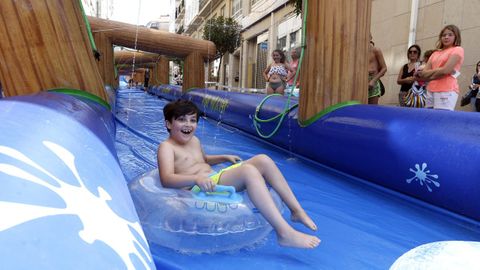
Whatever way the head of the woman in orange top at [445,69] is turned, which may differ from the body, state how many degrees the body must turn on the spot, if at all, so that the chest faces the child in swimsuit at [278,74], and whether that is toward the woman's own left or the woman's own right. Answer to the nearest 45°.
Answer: approximately 90° to the woman's own right

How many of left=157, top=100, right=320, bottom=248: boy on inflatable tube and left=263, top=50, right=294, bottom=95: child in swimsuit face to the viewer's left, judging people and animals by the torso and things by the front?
0

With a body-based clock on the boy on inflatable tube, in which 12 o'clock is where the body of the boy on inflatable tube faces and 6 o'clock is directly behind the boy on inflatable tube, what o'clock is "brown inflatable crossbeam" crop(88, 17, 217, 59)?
The brown inflatable crossbeam is roughly at 7 o'clock from the boy on inflatable tube.

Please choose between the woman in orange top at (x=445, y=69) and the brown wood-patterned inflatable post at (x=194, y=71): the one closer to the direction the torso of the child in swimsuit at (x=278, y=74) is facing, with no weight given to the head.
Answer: the woman in orange top

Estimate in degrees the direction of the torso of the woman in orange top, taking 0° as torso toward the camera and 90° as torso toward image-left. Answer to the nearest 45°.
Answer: approximately 45°

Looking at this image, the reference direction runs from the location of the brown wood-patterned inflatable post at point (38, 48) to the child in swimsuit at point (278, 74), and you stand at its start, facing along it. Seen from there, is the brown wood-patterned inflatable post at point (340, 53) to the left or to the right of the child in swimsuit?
right

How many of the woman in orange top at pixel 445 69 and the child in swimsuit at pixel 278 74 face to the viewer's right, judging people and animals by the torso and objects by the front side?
0

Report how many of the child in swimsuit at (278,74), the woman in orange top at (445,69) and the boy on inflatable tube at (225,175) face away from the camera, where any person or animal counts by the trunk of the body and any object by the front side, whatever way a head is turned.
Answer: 0

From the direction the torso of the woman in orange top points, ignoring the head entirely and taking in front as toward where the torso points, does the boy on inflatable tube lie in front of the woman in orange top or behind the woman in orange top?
in front

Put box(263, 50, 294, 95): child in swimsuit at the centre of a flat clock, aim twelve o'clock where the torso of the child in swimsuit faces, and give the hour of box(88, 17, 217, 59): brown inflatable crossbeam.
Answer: The brown inflatable crossbeam is roughly at 4 o'clock from the child in swimsuit.

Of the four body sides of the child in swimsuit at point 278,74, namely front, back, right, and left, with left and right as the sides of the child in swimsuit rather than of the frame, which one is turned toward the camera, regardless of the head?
front

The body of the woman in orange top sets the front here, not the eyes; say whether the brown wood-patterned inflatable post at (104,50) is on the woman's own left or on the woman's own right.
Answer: on the woman's own right

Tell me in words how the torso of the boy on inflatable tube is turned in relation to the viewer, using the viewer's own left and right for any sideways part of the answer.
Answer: facing the viewer and to the right of the viewer
